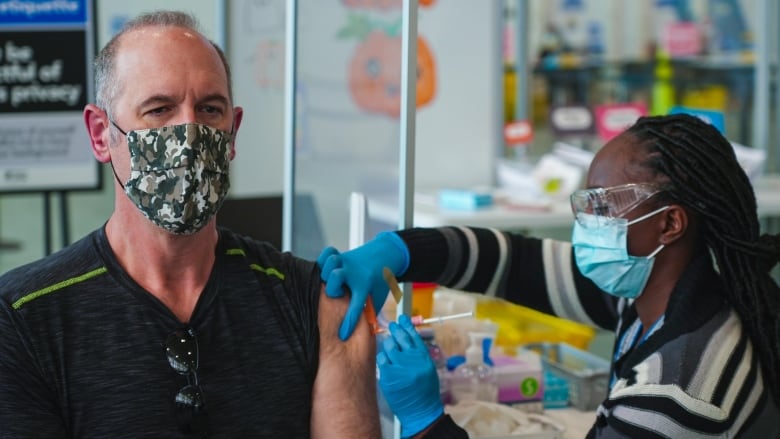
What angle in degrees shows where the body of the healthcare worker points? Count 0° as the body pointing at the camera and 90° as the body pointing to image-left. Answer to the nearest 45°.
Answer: approximately 90°

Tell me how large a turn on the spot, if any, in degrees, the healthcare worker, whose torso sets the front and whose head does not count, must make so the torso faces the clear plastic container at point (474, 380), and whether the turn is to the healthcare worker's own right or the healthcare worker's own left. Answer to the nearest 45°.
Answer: approximately 45° to the healthcare worker's own right

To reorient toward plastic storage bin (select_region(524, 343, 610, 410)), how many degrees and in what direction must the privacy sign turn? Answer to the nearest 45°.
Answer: approximately 45° to its left

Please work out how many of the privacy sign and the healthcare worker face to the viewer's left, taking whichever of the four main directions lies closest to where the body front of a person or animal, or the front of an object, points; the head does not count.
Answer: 1

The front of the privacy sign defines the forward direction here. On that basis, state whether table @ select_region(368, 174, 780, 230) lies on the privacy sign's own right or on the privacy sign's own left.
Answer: on the privacy sign's own left

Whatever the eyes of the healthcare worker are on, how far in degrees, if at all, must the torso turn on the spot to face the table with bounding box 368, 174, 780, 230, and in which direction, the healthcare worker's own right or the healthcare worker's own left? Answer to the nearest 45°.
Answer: approximately 90° to the healthcare worker's own right

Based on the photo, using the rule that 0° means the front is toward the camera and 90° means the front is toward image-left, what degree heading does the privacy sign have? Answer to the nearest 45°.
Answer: approximately 0°
